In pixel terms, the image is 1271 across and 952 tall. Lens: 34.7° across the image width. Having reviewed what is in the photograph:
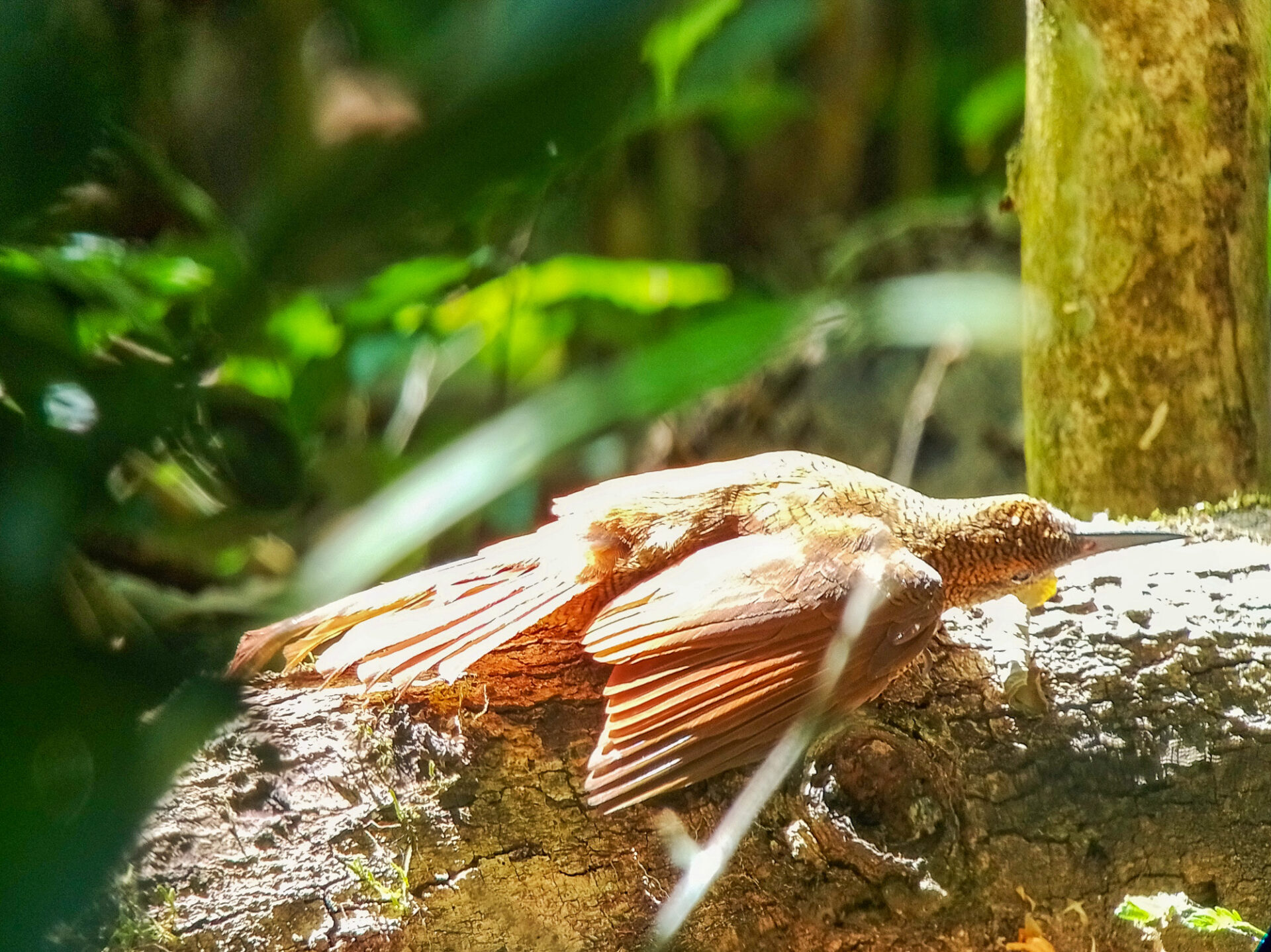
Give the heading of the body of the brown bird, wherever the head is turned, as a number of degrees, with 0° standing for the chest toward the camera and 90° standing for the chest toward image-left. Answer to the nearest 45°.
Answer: approximately 270°

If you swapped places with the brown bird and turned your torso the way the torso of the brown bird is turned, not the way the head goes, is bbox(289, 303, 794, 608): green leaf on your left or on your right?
on your right

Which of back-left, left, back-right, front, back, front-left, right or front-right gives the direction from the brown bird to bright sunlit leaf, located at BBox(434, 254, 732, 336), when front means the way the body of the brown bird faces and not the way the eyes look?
left

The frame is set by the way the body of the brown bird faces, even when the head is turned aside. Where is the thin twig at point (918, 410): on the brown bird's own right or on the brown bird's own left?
on the brown bird's own left

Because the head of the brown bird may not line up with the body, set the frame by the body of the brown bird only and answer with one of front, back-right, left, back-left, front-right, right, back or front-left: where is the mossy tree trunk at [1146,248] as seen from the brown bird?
front-left
